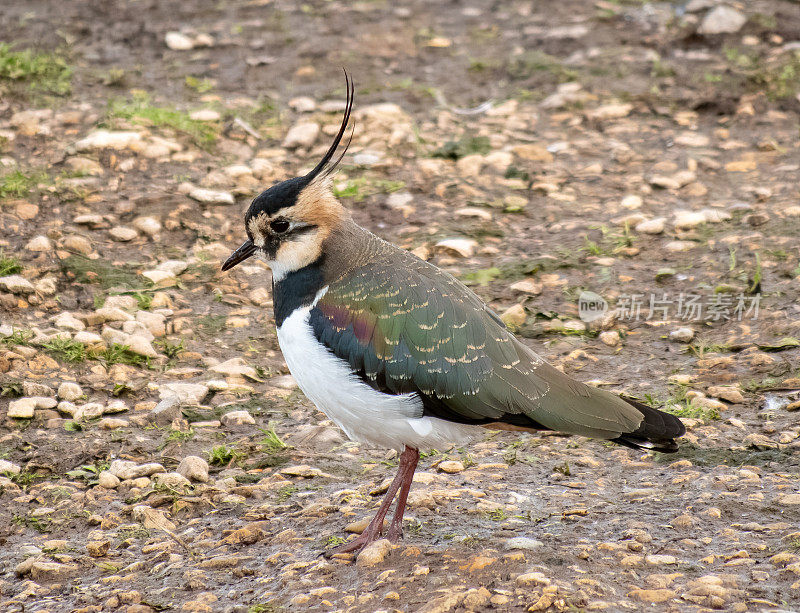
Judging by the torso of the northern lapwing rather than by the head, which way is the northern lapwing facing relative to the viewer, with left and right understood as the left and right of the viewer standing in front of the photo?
facing to the left of the viewer
